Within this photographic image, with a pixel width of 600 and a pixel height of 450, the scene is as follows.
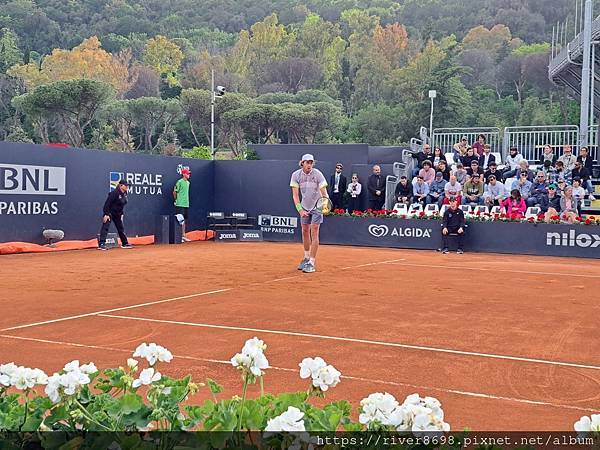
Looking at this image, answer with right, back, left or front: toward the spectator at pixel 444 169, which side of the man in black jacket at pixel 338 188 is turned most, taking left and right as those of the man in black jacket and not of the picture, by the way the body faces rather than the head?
left

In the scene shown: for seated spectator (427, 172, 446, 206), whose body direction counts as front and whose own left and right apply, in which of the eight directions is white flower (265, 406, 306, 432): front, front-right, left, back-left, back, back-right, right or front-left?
front-left

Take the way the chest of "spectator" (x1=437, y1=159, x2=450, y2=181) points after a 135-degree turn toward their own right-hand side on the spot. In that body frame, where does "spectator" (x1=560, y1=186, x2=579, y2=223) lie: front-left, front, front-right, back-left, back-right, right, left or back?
back-right

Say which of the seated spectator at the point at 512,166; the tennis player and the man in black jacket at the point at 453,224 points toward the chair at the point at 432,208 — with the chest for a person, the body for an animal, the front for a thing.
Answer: the seated spectator

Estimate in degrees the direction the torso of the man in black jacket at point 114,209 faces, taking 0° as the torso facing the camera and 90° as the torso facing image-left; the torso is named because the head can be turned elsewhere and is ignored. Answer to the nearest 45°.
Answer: approximately 315°

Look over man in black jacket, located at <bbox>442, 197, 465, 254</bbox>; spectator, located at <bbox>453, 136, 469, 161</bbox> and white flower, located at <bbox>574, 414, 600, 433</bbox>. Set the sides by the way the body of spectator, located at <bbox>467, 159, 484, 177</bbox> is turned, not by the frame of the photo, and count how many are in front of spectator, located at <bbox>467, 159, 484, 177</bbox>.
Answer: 2

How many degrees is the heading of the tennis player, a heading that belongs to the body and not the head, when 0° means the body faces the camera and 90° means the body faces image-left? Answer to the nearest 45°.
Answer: approximately 0°

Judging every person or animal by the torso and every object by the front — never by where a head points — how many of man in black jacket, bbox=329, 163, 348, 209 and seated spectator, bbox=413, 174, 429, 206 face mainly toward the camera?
2

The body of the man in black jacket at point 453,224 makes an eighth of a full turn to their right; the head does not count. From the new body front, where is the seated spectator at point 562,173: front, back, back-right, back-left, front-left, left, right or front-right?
back

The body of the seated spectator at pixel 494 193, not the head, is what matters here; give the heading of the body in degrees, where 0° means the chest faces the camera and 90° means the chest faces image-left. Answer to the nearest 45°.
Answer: approximately 45°

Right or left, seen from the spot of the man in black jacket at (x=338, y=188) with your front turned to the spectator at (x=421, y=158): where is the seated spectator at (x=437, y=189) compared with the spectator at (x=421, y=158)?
right

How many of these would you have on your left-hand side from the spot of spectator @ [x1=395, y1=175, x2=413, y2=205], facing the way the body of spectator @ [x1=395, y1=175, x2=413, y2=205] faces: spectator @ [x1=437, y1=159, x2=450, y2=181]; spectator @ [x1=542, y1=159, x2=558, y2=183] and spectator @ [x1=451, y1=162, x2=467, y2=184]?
3
